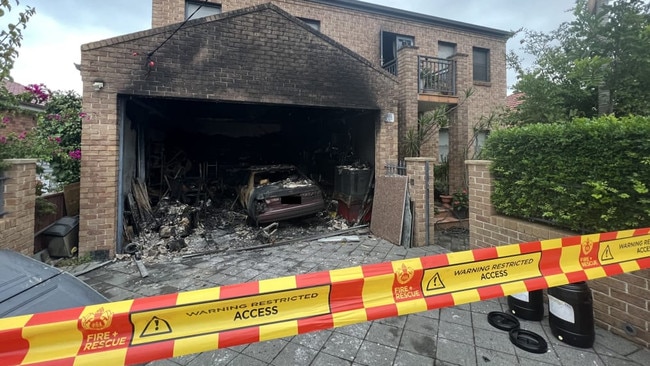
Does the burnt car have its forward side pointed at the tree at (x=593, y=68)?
no

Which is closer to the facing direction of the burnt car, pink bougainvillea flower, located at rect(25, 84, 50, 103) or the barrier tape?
the pink bougainvillea flower

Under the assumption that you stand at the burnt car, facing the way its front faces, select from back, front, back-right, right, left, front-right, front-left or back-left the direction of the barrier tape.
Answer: back-left

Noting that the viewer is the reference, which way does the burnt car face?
facing away from the viewer and to the left of the viewer

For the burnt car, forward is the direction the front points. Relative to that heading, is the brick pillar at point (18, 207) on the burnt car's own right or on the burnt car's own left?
on the burnt car's own left

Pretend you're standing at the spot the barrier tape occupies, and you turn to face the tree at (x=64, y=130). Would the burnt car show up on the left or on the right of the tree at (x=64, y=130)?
right

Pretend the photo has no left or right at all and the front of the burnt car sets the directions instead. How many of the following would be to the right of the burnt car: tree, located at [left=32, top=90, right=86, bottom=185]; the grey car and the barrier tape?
0

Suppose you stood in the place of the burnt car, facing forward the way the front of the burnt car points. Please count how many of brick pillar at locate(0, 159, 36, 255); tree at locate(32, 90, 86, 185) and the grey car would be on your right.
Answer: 0

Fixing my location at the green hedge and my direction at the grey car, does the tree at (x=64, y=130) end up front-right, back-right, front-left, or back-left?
front-right

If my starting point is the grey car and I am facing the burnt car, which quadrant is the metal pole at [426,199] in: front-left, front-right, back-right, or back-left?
front-right

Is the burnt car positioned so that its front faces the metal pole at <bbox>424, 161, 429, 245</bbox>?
no
